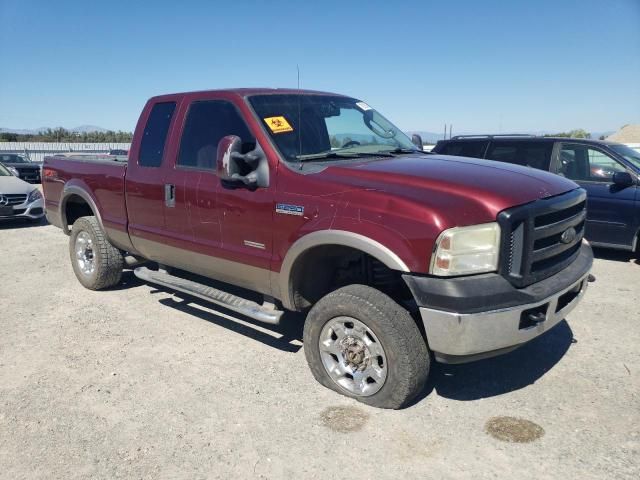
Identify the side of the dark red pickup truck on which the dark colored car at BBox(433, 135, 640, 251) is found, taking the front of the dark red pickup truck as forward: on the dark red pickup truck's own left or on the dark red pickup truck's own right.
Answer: on the dark red pickup truck's own left

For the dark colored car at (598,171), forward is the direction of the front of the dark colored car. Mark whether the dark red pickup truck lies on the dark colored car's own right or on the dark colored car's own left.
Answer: on the dark colored car's own right

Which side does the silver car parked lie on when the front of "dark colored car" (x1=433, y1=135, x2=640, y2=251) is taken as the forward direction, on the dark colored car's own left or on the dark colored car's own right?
on the dark colored car's own right

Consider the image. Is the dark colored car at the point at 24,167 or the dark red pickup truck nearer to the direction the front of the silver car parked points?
the dark red pickup truck

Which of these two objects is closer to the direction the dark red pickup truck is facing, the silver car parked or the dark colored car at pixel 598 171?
the dark colored car

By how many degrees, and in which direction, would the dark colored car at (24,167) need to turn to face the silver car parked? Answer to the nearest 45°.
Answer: approximately 45° to its right

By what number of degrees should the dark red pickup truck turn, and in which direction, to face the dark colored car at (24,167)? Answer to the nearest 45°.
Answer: approximately 180°

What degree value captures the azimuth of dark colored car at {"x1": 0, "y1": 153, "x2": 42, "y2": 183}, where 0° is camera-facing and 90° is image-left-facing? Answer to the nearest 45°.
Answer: approximately 315°
